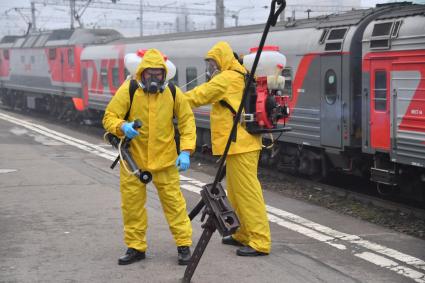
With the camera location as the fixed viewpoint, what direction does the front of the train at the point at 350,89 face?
facing away from the viewer and to the left of the viewer

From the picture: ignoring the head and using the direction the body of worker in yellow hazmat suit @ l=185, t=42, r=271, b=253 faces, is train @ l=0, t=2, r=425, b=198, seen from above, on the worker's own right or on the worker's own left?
on the worker's own right

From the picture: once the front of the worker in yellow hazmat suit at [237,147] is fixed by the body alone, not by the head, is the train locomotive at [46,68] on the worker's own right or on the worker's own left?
on the worker's own right

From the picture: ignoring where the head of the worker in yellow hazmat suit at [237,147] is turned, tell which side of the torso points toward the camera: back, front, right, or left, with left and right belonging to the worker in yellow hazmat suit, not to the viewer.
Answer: left
